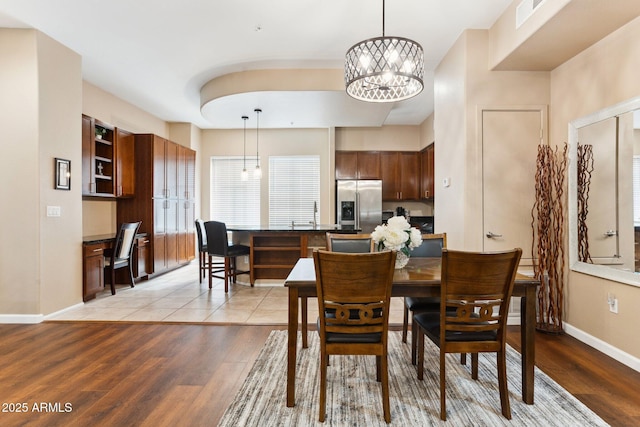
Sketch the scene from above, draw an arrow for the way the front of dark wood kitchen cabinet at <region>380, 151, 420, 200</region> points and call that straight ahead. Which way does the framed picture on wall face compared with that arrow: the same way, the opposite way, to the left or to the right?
to the left

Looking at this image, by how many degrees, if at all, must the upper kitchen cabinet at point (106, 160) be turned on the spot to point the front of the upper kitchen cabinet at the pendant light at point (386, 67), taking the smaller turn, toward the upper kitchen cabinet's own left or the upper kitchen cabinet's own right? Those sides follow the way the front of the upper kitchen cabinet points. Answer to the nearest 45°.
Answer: approximately 45° to the upper kitchen cabinet's own right

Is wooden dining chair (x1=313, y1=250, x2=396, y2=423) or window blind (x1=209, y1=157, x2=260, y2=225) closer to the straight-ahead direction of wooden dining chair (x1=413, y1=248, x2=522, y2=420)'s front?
the window blind

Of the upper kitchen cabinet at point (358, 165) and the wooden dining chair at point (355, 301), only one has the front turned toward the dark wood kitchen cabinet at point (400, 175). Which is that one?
the wooden dining chair

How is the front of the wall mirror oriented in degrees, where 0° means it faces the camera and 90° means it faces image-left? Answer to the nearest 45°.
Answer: approximately 45°

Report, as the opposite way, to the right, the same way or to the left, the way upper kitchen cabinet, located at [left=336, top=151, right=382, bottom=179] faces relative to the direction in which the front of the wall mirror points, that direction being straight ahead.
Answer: to the left

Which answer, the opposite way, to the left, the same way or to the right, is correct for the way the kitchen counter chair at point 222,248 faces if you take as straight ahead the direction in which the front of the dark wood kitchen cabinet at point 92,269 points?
to the left
